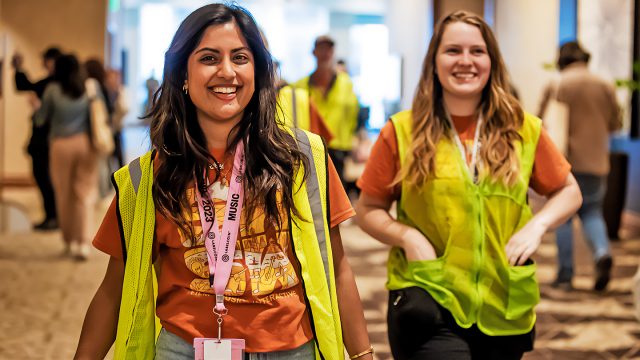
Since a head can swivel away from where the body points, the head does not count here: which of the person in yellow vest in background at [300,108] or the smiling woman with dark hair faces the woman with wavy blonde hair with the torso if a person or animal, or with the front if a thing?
the person in yellow vest in background

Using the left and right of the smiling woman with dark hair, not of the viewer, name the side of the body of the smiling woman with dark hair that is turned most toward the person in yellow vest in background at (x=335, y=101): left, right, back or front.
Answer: back

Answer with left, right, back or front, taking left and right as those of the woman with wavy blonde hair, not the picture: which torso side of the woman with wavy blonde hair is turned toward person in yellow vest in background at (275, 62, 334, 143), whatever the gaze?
back

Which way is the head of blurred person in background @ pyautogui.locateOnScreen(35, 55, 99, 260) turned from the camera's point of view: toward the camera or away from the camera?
away from the camera

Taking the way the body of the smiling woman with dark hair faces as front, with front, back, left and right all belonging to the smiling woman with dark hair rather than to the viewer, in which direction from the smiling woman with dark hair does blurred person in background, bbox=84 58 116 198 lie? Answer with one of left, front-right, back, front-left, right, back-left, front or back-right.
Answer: back

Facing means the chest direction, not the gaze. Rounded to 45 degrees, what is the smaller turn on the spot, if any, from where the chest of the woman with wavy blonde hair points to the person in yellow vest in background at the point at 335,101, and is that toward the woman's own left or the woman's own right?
approximately 180°

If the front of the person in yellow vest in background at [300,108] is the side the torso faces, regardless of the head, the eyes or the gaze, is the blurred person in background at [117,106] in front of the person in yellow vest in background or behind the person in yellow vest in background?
behind

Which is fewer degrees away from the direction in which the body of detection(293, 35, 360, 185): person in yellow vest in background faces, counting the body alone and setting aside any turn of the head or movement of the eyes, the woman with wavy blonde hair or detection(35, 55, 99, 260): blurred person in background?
the woman with wavy blonde hair

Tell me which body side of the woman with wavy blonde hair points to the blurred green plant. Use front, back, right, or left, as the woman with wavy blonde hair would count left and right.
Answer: back
